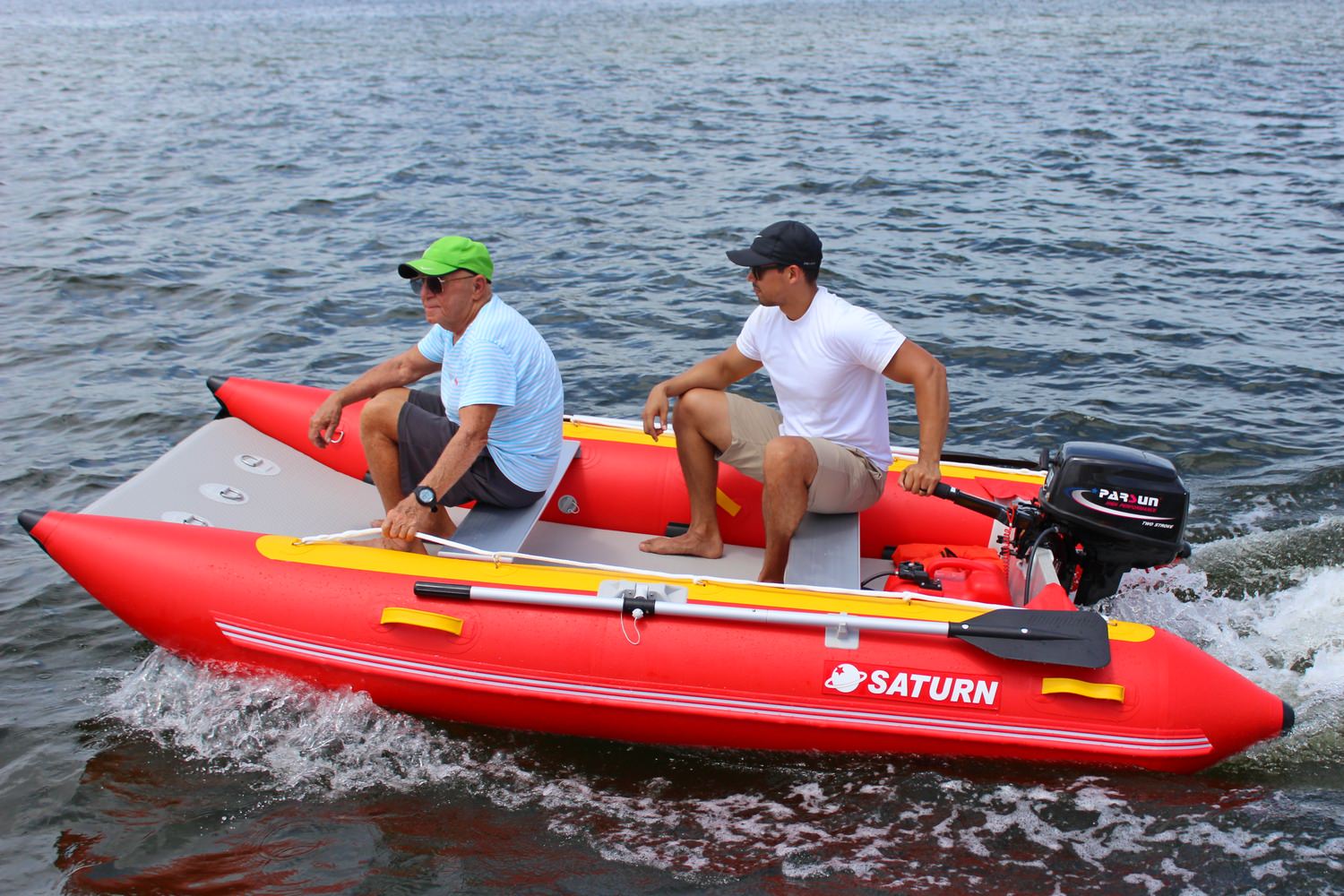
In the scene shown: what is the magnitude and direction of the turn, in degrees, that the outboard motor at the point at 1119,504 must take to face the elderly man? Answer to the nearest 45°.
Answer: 0° — it already faces them

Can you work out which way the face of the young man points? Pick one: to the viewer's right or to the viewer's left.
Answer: to the viewer's left

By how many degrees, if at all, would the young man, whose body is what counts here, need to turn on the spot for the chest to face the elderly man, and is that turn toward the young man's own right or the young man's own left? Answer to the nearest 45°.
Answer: approximately 45° to the young man's own right

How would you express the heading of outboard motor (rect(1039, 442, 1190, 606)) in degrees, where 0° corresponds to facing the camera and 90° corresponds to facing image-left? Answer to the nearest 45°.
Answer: approximately 90°

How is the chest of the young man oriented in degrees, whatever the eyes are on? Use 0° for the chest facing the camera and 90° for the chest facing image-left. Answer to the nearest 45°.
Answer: approximately 45°

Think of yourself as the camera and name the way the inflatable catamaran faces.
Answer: facing to the left of the viewer
